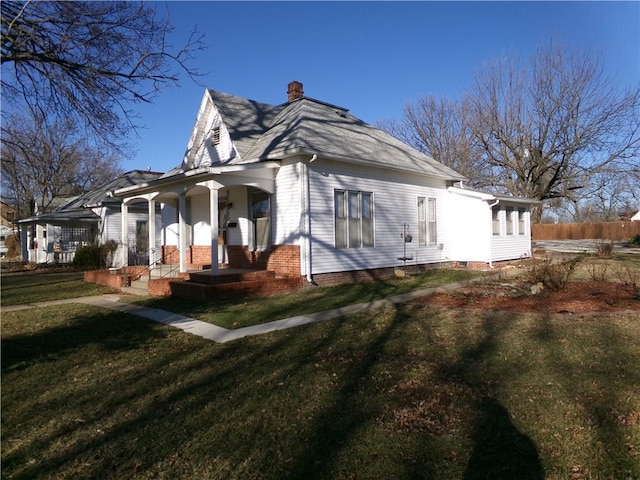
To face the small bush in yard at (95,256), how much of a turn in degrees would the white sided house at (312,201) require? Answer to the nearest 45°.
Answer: approximately 90° to its right

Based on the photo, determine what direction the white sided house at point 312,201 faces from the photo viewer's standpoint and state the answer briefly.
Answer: facing the viewer and to the left of the viewer

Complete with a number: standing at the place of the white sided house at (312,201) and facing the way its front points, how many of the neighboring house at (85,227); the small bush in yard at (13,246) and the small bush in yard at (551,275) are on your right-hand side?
2

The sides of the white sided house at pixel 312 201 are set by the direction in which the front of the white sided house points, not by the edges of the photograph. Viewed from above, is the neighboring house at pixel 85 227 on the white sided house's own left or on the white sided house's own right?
on the white sided house's own right
